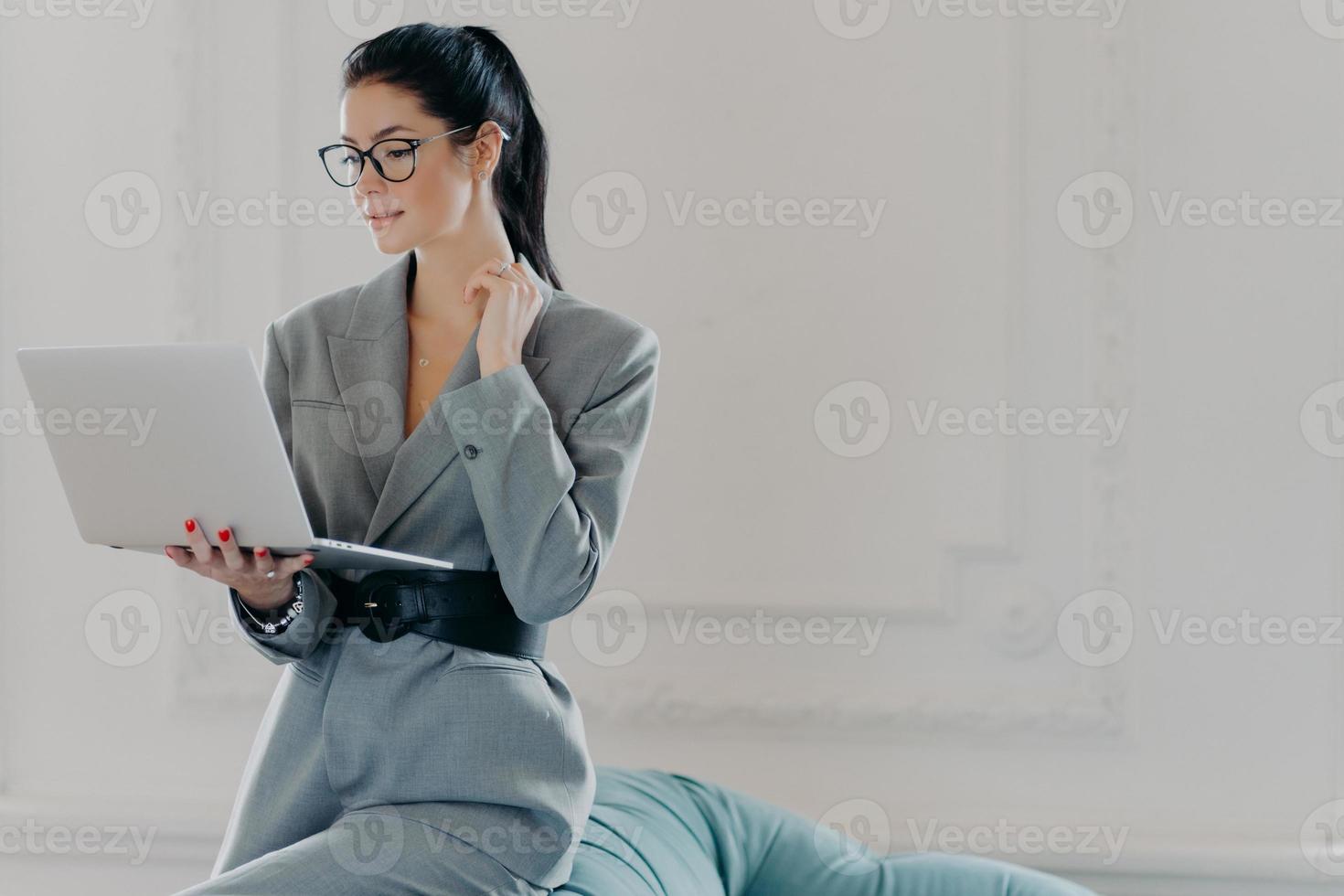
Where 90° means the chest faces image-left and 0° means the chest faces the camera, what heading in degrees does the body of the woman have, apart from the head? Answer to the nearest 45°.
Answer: approximately 45°
